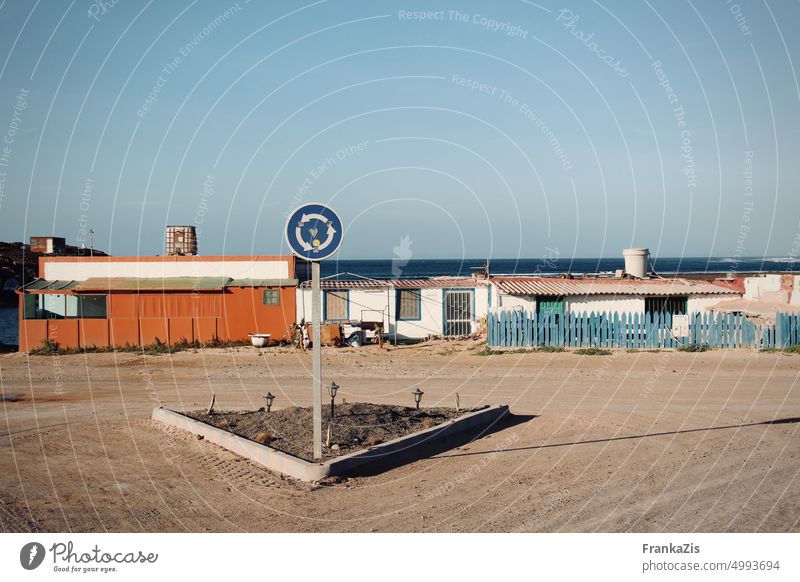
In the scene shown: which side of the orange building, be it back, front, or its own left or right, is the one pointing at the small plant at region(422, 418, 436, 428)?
front

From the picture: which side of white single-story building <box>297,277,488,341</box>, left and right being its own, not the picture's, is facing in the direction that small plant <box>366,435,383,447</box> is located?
front

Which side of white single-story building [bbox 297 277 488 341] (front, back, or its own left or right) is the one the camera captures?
front

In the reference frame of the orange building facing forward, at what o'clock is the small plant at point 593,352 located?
The small plant is roughly at 10 o'clock from the orange building.

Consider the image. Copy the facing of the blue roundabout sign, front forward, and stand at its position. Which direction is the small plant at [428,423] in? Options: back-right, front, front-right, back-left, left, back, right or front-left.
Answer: back-left

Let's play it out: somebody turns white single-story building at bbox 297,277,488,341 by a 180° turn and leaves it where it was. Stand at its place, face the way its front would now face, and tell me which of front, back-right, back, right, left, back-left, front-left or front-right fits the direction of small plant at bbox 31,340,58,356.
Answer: left

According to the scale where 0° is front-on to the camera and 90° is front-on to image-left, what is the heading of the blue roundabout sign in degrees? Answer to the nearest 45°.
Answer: approximately 0°

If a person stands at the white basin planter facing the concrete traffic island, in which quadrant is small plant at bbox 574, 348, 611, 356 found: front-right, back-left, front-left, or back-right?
front-left

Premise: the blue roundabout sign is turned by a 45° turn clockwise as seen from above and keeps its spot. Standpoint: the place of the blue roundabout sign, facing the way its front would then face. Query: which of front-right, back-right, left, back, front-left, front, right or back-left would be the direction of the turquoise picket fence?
back

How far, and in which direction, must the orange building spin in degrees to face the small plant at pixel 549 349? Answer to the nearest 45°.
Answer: approximately 45° to its left

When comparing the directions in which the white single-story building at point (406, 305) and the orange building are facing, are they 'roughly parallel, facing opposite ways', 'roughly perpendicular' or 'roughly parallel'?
roughly parallel

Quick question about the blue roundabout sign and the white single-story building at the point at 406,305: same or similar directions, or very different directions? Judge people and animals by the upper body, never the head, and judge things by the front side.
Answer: same or similar directions

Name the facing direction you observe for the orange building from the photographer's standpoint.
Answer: facing the viewer

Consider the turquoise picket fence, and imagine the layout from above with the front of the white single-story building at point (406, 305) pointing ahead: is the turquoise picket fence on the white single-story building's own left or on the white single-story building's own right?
on the white single-story building's own left

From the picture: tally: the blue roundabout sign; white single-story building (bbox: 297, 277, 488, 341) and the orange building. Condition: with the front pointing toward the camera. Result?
3
